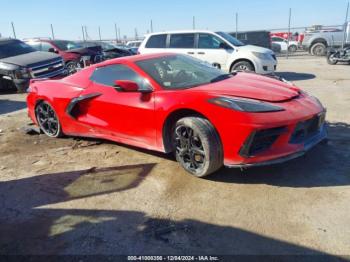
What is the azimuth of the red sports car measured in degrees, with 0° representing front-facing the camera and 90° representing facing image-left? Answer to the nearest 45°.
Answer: approximately 315°

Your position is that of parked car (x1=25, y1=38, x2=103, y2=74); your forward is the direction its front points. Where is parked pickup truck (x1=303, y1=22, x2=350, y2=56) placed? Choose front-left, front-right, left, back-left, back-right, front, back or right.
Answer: front-left

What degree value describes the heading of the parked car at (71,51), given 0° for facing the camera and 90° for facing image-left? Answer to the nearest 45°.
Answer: approximately 315°

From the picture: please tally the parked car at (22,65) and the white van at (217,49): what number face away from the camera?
0

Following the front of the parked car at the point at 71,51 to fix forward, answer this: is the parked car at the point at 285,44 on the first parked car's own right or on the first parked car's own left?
on the first parked car's own left
